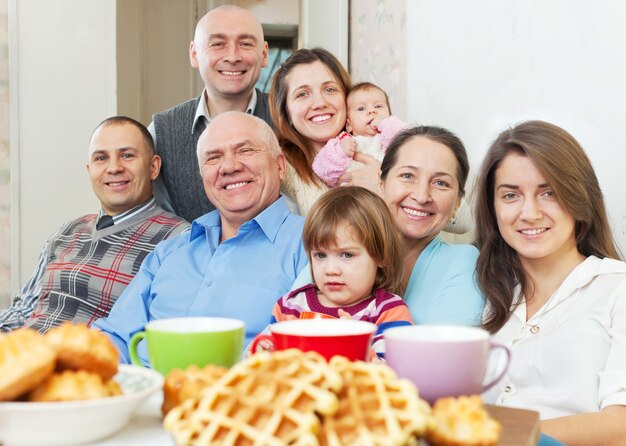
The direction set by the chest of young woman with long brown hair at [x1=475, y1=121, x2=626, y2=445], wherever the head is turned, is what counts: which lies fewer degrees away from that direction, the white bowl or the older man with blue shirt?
the white bowl

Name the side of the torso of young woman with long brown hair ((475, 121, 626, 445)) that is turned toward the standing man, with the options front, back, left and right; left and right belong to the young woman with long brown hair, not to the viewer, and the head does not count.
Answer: right

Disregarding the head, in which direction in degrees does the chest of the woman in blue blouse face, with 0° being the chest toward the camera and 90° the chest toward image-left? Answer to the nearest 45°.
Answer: approximately 45°

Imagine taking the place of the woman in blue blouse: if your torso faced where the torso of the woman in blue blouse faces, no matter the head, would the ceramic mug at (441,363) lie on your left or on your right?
on your left

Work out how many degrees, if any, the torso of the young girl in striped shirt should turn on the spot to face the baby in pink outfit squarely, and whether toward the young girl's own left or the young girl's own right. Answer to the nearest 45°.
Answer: approximately 180°

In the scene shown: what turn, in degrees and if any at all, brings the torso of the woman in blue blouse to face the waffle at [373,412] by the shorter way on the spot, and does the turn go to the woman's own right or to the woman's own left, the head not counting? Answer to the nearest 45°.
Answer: approximately 45° to the woman's own left
